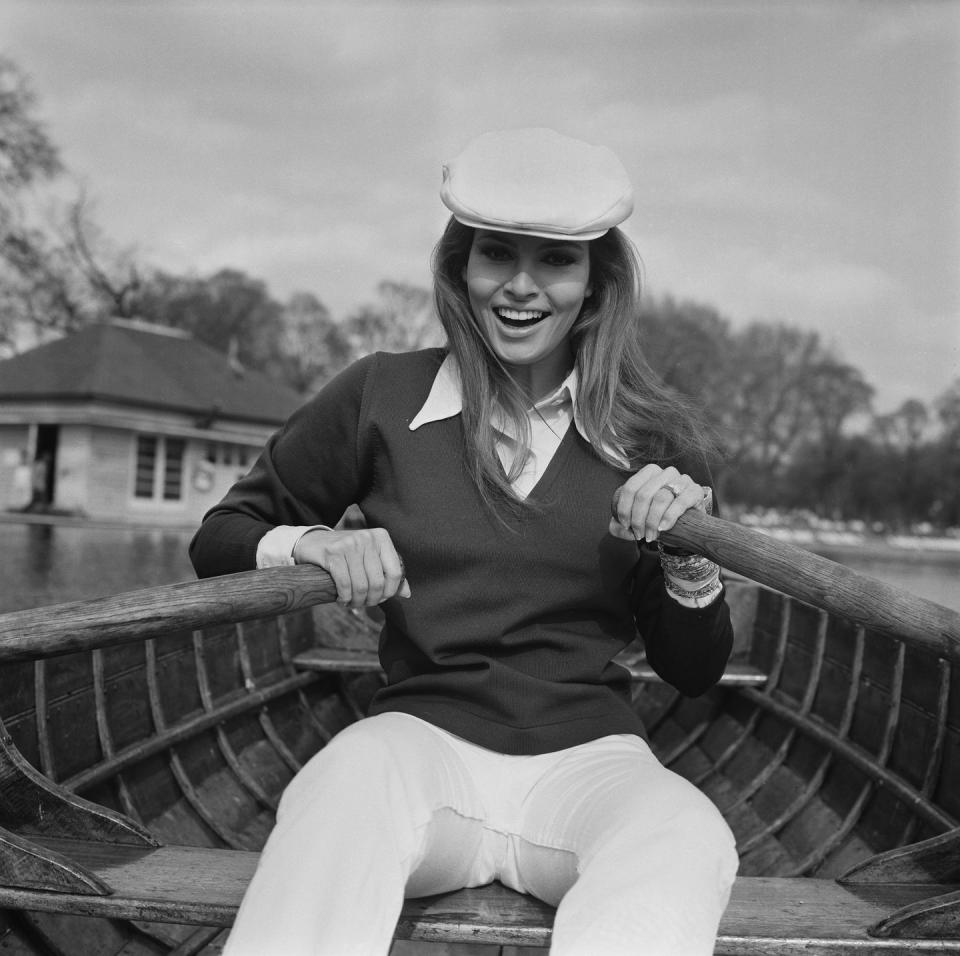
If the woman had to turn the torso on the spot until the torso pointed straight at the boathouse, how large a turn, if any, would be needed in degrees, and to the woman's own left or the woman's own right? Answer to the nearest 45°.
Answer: approximately 180°

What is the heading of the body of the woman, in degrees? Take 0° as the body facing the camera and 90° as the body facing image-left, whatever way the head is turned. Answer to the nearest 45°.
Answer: approximately 0°

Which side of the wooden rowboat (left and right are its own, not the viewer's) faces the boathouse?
front

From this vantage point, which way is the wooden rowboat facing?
away from the camera
